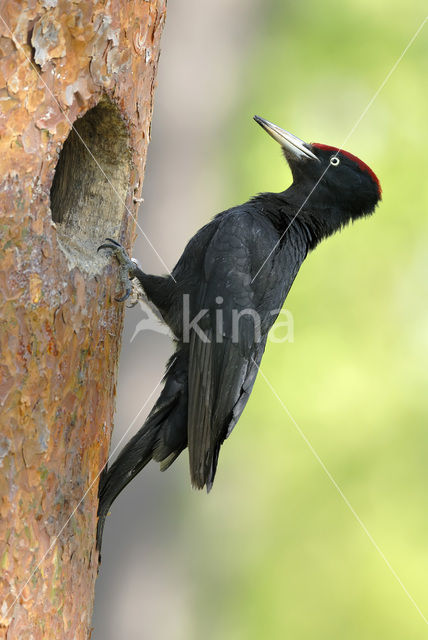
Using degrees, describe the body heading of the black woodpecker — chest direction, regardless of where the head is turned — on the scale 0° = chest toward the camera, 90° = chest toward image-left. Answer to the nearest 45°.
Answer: approximately 90°
